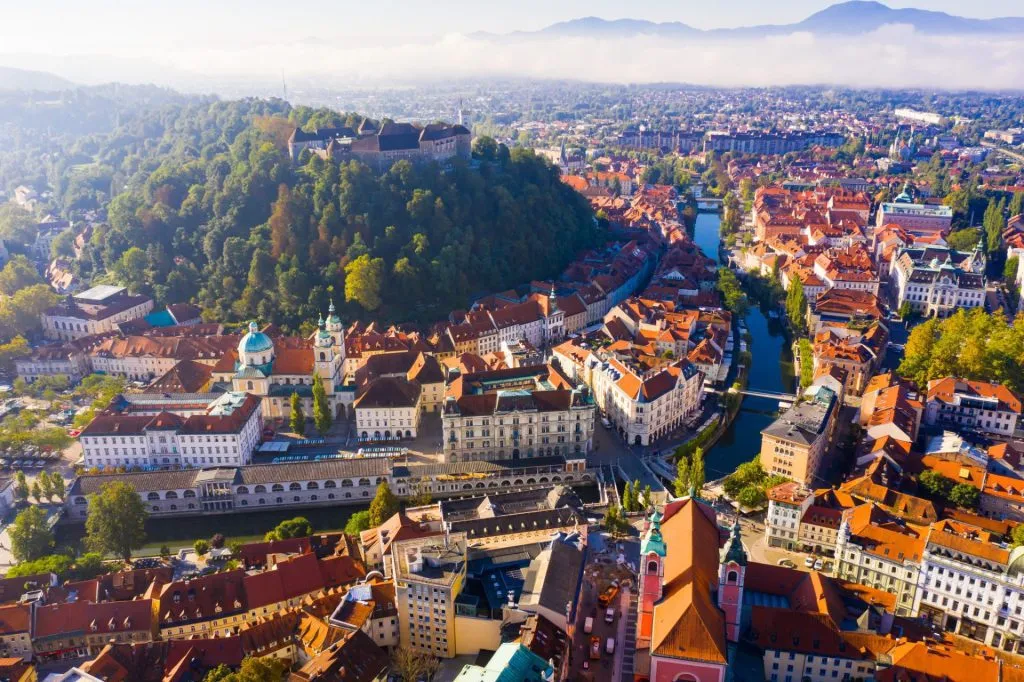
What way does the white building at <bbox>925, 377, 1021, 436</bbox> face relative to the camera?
toward the camera

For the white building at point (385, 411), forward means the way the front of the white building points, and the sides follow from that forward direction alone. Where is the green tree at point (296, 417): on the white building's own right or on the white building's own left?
on the white building's own right

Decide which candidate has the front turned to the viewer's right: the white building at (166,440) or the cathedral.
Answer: the cathedral

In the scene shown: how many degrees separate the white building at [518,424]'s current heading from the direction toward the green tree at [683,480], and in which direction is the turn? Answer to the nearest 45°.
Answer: approximately 45° to its left

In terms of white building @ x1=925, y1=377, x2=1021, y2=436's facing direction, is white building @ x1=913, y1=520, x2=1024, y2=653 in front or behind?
in front

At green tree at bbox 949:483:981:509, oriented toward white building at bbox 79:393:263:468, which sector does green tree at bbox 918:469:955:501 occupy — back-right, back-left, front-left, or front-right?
front-right

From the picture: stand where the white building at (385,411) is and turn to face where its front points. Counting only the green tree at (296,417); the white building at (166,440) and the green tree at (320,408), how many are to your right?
3

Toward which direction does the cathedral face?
to the viewer's right

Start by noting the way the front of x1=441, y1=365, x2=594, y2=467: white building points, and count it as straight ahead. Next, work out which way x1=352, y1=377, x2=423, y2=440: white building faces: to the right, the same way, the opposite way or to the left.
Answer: the same way

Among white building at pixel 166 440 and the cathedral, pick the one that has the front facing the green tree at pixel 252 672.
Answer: the white building

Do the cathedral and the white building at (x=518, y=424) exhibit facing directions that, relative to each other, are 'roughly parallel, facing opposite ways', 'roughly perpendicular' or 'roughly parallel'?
roughly perpendicular

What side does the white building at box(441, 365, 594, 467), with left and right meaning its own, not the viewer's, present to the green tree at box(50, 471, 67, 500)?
right

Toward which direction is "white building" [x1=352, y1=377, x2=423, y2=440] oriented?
toward the camera

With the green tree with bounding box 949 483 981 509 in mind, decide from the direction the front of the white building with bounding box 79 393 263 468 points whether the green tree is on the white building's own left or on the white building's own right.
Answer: on the white building's own left
